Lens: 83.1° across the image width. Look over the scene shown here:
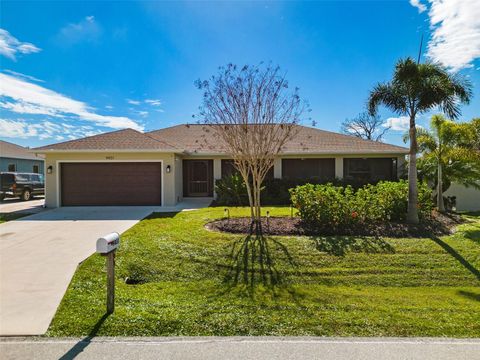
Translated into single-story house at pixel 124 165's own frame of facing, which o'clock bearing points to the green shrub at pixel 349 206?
The green shrub is roughly at 10 o'clock from the single-story house.

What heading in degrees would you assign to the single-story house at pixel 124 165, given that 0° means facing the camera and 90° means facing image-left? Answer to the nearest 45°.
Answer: approximately 0°

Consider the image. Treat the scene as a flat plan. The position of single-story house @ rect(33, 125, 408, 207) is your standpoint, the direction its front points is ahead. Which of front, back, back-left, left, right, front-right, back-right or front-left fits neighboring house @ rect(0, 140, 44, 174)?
back-right

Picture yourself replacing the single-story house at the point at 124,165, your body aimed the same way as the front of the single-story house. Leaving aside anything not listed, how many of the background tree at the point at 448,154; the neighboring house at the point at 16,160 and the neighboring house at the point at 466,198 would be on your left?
2

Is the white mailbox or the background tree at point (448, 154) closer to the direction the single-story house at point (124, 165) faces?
the white mailbox

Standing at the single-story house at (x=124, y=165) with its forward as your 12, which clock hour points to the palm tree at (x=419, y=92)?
The palm tree is roughly at 10 o'clock from the single-story house.

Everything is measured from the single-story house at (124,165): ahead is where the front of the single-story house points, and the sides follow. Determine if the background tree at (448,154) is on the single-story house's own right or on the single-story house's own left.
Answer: on the single-story house's own left
